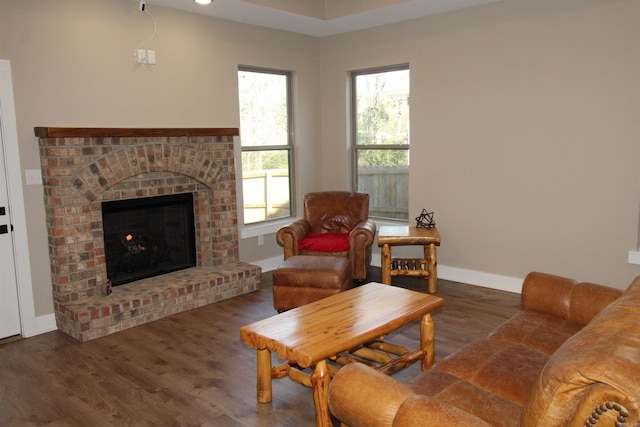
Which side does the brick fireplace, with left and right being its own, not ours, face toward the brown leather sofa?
front

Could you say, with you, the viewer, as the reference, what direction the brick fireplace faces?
facing the viewer and to the right of the viewer

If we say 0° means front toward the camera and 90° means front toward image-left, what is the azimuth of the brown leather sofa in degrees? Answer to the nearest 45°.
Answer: approximately 135°

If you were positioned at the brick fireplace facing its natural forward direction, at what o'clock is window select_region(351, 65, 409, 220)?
The window is roughly at 10 o'clock from the brick fireplace.

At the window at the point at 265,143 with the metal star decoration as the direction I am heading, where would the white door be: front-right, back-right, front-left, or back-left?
back-right

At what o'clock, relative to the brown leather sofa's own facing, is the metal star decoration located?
The metal star decoration is roughly at 1 o'clock from the brown leather sofa.

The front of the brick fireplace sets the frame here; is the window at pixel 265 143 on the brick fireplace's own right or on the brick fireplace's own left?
on the brick fireplace's own left

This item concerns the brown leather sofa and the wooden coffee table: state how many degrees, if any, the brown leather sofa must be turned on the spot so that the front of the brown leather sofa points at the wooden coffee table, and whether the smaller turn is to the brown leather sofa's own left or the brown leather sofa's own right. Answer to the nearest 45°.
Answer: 0° — it already faces it
